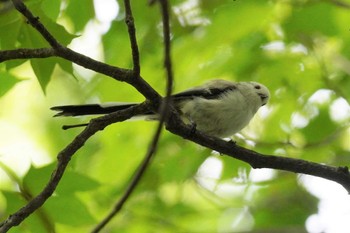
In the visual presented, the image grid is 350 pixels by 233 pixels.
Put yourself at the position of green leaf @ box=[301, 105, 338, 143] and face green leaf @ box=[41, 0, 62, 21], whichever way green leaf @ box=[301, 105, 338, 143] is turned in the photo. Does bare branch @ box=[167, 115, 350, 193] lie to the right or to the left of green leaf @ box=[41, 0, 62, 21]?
left

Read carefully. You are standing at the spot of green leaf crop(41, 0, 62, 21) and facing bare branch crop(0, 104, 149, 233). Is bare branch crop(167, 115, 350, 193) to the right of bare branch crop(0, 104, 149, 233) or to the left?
left

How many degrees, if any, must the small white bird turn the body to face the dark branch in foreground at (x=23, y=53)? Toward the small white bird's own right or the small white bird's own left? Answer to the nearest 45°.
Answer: approximately 135° to the small white bird's own right

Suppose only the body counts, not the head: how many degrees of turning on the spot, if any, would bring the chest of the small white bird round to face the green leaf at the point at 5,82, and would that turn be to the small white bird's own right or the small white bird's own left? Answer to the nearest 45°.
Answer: approximately 180°

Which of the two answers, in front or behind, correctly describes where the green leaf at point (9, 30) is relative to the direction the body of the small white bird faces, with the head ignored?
behind

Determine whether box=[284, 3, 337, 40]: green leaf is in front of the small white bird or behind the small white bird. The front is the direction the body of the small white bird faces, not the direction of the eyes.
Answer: in front

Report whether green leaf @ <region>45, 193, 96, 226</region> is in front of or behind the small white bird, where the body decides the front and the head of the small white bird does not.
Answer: behind

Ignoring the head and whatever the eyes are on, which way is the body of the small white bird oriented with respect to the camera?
to the viewer's right
